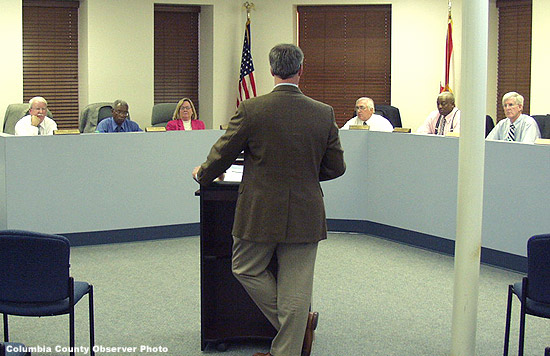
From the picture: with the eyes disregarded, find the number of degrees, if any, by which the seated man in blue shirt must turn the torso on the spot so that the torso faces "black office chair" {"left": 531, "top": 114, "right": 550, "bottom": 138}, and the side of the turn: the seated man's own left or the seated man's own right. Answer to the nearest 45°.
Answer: approximately 90° to the seated man's own left

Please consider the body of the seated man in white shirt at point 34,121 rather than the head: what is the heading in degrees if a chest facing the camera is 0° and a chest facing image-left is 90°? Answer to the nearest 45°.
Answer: approximately 0°

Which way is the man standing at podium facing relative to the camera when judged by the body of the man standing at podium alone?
away from the camera

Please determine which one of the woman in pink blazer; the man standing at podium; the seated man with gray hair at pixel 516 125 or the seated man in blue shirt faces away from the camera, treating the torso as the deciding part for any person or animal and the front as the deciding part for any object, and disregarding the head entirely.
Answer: the man standing at podium

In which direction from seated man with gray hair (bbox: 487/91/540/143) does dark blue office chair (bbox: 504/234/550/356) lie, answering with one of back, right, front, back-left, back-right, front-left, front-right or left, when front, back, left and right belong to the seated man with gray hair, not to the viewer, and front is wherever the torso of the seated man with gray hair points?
front-left

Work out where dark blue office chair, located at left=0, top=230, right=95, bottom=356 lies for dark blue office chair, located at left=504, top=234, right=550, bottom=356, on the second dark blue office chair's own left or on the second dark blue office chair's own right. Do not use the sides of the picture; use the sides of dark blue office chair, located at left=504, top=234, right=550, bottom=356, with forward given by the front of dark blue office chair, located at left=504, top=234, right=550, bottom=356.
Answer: on the second dark blue office chair's own left

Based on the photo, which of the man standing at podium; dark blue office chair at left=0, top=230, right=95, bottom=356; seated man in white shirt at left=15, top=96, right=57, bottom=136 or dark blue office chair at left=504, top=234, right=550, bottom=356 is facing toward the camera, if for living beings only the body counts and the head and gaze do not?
the seated man in white shirt

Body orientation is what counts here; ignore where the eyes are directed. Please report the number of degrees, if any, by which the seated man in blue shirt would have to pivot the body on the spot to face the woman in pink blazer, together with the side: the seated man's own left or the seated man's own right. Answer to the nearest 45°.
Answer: approximately 135° to the seated man's own left

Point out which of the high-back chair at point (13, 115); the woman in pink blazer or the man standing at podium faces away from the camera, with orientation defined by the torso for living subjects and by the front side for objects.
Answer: the man standing at podium

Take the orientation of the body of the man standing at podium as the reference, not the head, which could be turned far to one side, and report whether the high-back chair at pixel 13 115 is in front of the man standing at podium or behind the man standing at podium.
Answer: in front
